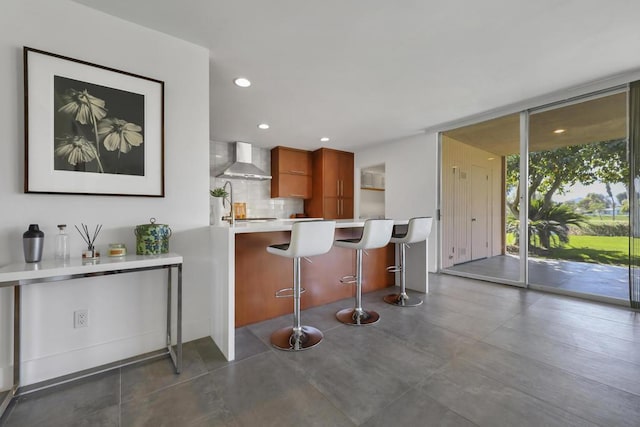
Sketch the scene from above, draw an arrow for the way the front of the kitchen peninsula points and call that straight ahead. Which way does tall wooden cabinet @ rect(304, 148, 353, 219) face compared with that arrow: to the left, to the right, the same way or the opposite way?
the same way

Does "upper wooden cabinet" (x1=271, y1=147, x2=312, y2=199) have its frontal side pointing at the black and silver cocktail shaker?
no

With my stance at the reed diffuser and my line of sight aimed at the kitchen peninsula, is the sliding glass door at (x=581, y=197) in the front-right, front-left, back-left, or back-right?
front-right

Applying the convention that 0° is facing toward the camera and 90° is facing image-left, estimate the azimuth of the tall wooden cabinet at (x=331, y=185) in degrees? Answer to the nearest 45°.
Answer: approximately 315°

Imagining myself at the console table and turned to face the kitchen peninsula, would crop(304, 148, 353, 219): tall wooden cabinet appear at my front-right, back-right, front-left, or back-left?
front-left

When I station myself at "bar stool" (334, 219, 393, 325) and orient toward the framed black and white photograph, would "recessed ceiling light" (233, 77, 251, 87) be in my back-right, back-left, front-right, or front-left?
front-right

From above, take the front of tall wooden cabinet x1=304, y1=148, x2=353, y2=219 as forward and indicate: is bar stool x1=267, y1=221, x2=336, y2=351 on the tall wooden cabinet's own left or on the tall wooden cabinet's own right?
on the tall wooden cabinet's own right

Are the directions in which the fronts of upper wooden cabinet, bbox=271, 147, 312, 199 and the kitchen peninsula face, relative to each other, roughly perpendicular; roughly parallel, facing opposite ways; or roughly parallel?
roughly parallel

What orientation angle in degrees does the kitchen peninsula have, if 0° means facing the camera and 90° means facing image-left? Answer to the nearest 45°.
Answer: approximately 315°

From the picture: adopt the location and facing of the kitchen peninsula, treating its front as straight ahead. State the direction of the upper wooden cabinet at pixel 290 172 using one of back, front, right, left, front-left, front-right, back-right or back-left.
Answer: back-left

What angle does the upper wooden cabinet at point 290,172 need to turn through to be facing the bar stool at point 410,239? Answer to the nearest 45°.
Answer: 0° — it already faces it

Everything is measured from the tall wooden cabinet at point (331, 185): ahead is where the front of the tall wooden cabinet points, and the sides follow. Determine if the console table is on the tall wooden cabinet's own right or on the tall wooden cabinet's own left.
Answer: on the tall wooden cabinet's own right

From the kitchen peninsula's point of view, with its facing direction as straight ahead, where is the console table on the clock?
The console table is roughly at 3 o'clock from the kitchen peninsula.

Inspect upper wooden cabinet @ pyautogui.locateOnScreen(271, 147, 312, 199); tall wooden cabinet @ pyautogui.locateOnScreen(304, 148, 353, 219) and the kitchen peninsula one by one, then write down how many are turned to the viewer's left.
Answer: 0

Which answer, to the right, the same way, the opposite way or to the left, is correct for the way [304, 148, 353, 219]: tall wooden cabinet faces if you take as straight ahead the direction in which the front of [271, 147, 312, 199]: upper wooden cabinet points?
the same way

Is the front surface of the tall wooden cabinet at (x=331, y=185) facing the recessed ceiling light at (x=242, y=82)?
no

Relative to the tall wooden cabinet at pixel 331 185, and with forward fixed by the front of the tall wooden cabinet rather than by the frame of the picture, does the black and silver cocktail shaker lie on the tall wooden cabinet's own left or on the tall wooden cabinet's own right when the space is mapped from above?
on the tall wooden cabinet's own right

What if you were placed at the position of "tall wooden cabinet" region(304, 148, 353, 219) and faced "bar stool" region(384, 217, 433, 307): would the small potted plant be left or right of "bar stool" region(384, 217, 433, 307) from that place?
right

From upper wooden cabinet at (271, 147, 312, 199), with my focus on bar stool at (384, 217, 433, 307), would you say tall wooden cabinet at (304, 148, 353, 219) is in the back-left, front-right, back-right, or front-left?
front-left

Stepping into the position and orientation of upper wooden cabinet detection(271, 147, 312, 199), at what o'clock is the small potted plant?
The small potted plant is roughly at 2 o'clock from the upper wooden cabinet.
